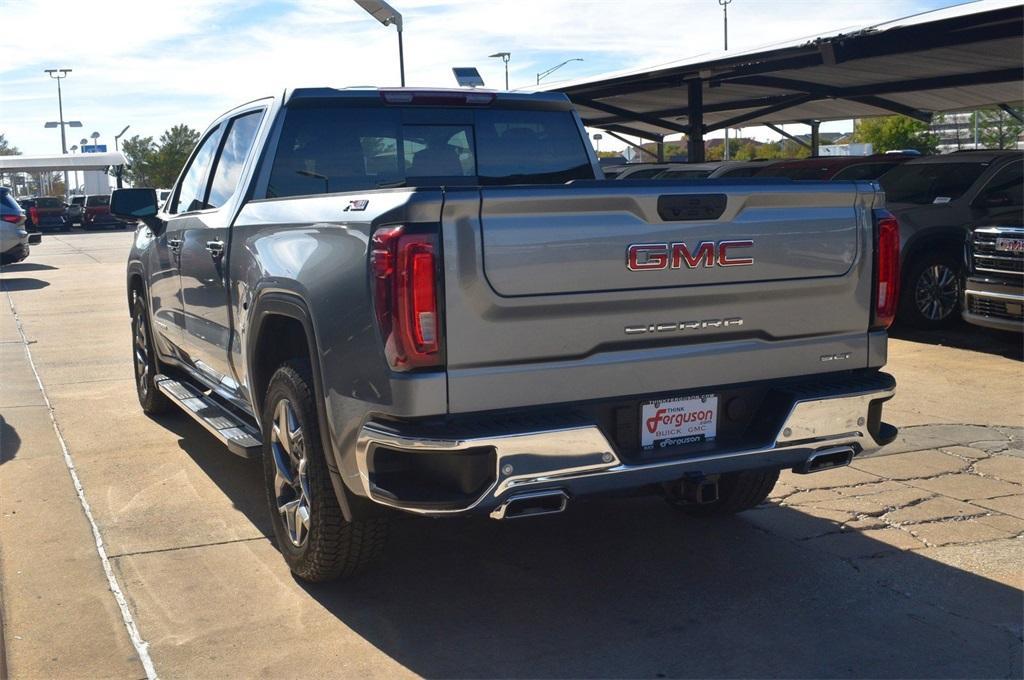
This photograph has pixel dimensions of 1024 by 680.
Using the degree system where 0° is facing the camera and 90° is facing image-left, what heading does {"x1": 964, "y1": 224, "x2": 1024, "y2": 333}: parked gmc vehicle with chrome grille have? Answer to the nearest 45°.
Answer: approximately 45°

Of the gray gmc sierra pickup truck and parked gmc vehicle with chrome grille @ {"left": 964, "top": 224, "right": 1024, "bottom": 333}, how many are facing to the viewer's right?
0

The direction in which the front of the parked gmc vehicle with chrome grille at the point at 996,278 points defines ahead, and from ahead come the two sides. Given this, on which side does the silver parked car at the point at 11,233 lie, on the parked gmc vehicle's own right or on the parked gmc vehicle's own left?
on the parked gmc vehicle's own right

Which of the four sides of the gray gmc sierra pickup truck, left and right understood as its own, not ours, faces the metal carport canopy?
right

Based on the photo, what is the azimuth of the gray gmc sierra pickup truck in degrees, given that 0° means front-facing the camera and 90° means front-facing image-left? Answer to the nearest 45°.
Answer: approximately 135°

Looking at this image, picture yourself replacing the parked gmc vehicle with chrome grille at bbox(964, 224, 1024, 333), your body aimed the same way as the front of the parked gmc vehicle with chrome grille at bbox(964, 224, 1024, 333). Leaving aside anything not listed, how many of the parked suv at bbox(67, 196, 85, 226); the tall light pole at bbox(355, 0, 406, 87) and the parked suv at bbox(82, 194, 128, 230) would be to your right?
3

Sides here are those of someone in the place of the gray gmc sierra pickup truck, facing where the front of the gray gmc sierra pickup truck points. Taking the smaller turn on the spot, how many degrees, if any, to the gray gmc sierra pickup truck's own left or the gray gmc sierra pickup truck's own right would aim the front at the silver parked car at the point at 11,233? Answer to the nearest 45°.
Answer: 0° — it already faces it

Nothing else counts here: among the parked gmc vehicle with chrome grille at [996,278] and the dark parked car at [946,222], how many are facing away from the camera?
0

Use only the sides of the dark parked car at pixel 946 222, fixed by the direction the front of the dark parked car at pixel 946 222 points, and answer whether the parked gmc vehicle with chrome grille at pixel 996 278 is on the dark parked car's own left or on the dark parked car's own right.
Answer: on the dark parked car's own left

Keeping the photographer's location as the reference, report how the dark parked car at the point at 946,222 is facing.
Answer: facing the viewer and to the left of the viewer
